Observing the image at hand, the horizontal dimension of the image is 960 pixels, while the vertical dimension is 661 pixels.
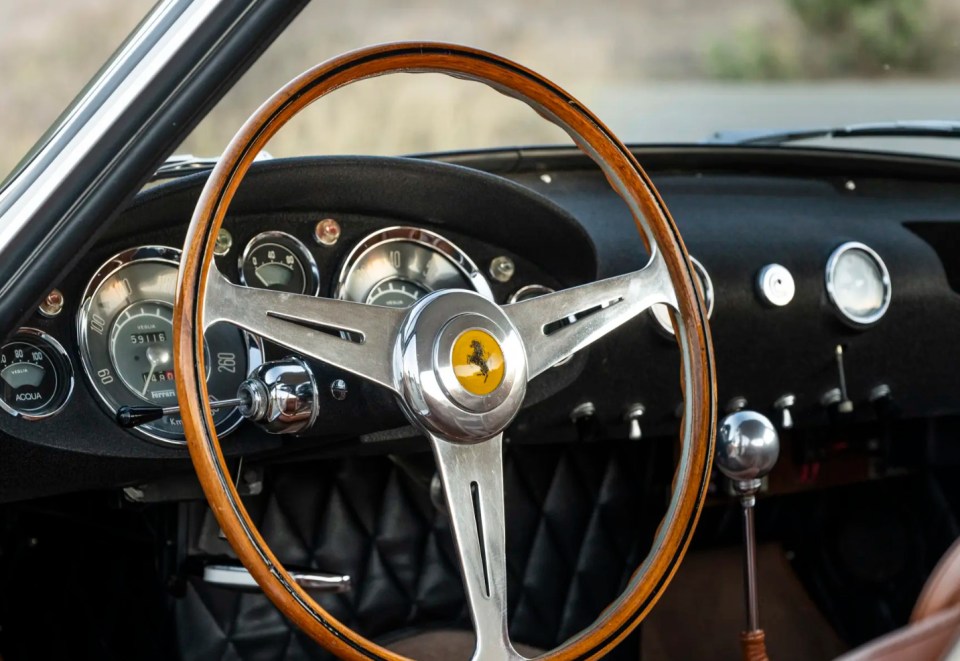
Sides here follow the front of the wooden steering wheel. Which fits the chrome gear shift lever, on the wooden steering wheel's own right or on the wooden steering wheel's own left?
on the wooden steering wheel's own left

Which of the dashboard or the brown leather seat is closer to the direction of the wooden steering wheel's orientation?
the brown leather seat

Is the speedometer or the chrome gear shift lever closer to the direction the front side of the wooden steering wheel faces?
the chrome gear shift lever

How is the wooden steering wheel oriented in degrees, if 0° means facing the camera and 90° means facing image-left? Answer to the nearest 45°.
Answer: approximately 315°

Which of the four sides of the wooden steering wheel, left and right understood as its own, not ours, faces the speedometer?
back

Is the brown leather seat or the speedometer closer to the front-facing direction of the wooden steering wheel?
the brown leather seat
